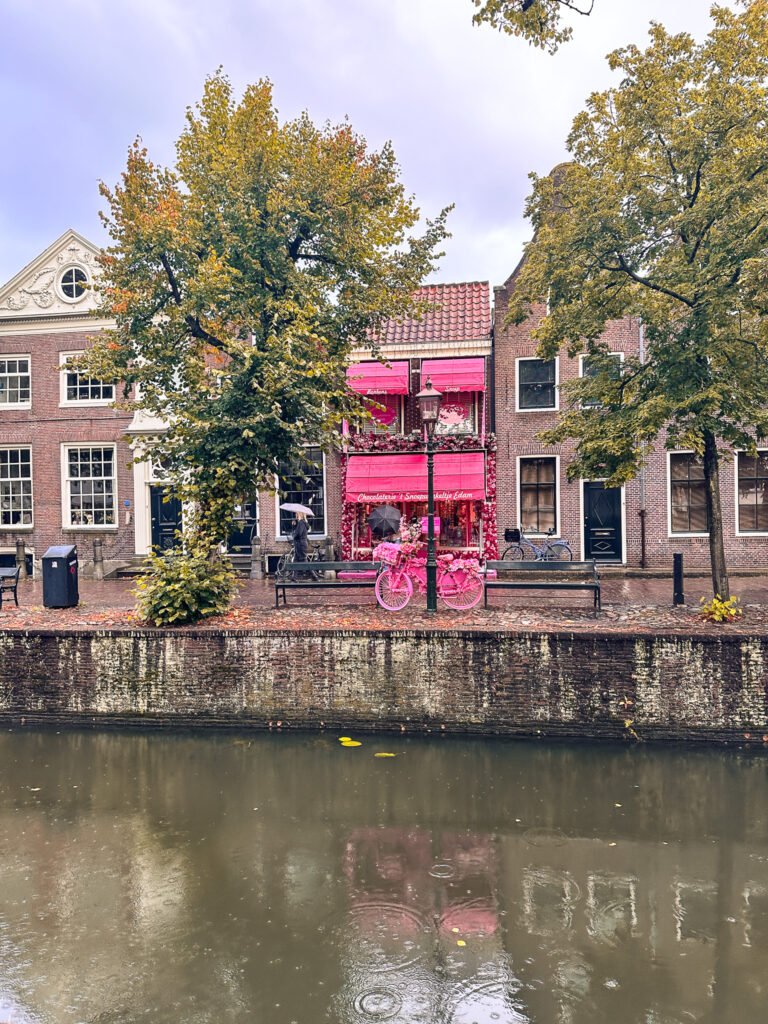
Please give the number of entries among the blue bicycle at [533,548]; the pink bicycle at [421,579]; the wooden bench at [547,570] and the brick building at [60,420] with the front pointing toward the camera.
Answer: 2

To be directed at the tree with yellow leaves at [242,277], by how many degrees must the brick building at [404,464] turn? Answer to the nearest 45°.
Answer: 0° — it already faces it

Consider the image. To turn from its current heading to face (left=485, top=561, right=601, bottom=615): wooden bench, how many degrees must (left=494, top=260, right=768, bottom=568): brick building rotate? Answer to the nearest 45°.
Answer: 0° — it already faces it

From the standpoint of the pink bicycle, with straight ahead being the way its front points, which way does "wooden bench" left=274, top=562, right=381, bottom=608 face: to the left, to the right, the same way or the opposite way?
to the left

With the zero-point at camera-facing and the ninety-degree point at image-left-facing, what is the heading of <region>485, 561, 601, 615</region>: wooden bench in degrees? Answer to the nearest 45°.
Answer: approximately 0°

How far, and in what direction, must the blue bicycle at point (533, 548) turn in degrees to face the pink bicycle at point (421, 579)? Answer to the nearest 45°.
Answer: approximately 90° to its left

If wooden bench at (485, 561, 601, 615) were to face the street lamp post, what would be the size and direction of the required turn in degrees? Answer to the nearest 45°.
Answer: approximately 45° to its right

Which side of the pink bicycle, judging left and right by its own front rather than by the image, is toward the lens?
left

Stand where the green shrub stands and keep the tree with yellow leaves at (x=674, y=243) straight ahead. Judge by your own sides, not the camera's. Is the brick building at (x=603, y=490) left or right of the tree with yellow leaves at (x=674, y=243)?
left

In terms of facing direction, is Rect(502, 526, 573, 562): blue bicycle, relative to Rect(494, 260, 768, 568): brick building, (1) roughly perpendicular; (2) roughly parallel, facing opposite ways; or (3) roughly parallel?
roughly perpendicular

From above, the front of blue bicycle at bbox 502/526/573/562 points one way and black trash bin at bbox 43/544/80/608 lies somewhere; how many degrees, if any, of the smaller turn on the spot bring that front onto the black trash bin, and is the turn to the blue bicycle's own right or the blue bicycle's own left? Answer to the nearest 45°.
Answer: approximately 45° to the blue bicycle's own left

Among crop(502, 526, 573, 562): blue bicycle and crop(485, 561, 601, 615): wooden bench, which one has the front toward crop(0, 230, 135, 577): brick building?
the blue bicycle
